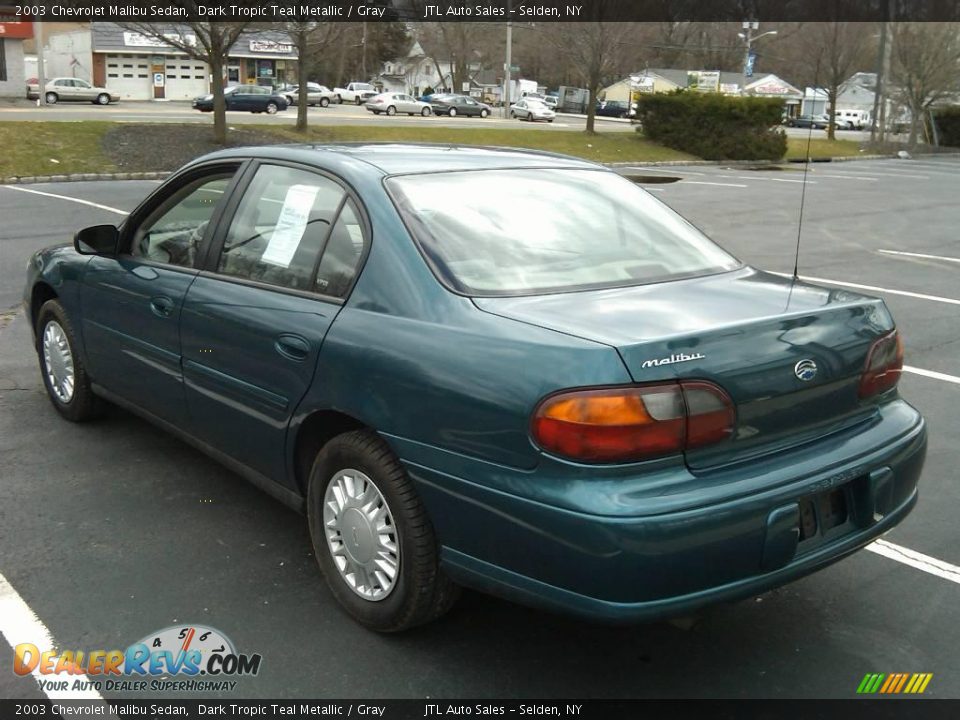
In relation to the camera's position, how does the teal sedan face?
facing away from the viewer and to the left of the viewer

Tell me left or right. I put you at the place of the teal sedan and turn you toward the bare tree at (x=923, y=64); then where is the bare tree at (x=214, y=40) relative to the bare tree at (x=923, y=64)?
left

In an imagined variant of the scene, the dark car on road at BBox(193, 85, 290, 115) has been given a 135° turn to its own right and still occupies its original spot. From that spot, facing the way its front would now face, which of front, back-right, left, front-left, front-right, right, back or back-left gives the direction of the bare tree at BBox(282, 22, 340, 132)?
back-right

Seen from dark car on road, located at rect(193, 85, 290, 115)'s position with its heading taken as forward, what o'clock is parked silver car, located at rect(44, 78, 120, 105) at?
The parked silver car is roughly at 1 o'clock from the dark car on road.

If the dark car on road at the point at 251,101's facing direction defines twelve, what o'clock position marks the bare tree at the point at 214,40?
The bare tree is roughly at 9 o'clock from the dark car on road.

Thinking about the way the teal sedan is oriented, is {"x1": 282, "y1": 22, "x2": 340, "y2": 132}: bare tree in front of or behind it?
in front

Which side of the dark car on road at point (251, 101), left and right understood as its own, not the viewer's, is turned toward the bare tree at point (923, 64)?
back

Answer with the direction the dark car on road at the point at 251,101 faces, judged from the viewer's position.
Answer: facing to the left of the viewer

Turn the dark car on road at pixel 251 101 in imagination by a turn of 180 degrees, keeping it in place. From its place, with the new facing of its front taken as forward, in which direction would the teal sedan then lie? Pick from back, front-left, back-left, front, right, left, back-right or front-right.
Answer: right
